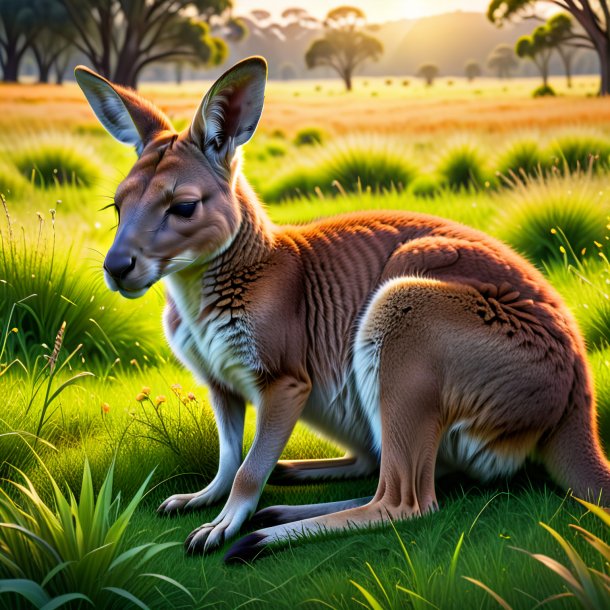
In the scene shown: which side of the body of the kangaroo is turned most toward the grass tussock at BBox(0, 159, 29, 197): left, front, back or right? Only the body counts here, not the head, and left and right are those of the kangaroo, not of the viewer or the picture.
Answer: right

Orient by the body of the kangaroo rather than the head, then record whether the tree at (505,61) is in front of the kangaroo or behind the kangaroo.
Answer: behind

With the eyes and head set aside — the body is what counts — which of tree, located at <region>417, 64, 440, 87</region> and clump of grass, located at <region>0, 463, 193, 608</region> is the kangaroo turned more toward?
the clump of grass

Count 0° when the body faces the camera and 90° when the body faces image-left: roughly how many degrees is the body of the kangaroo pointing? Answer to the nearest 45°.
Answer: approximately 45°

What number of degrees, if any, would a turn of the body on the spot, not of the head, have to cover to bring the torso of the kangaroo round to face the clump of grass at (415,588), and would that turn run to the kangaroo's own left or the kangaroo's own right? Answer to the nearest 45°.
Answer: approximately 45° to the kangaroo's own left

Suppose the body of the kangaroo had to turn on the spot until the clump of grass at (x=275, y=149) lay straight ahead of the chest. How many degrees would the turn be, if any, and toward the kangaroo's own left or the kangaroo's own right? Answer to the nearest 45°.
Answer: approximately 135° to the kangaroo's own right

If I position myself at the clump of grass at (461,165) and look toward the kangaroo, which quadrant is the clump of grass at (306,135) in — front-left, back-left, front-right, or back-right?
back-right

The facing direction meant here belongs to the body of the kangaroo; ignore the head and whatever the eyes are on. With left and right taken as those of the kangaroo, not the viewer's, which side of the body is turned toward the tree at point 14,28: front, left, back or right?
right

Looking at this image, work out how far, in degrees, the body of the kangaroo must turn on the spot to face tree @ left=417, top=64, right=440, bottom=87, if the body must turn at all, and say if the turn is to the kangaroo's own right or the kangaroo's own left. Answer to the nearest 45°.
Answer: approximately 135° to the kangaroo's own right

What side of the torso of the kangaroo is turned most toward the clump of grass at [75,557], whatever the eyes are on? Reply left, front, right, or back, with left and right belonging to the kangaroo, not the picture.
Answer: front

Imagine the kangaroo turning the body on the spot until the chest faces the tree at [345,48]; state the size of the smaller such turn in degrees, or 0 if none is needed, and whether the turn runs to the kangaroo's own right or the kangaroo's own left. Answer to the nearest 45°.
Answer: approximately 135° to the kangaroo's own right

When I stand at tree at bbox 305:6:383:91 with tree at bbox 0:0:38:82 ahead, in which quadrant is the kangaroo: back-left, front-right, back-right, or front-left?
front-left

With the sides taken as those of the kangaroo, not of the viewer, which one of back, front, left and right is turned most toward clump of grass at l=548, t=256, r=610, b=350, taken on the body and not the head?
back
